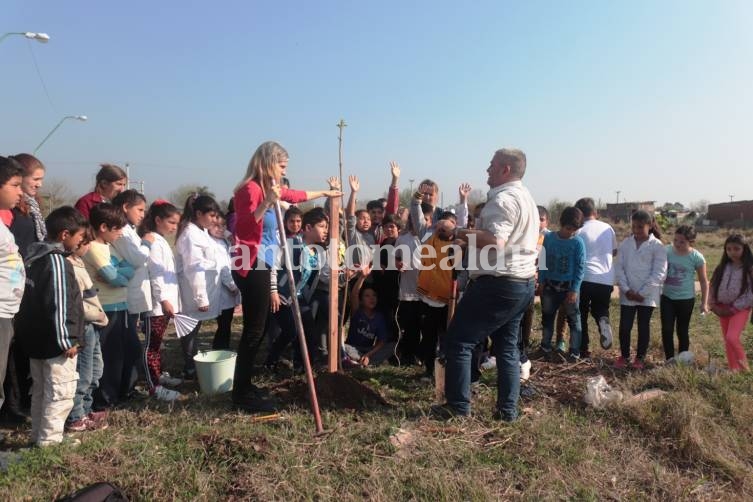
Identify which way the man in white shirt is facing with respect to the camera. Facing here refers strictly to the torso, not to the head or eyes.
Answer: to the viewer's left

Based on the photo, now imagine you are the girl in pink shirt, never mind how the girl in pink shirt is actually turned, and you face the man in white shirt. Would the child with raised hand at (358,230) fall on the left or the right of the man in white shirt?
right

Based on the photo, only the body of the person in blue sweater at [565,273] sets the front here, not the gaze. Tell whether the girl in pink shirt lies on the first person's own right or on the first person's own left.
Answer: on the first person's own left

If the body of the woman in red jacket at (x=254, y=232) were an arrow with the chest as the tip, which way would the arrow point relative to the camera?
to the viewer's right

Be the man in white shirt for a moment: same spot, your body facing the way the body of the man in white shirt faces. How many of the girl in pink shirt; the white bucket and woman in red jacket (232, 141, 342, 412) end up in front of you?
2

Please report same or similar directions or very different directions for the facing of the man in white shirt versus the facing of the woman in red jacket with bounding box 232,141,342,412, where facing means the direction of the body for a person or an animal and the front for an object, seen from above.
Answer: very different directions

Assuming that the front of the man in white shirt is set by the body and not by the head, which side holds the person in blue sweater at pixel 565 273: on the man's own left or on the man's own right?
on the man's own right

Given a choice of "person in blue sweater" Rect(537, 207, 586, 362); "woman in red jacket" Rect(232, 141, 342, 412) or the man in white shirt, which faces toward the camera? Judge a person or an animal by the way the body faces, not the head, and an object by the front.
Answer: the person in blue sweater

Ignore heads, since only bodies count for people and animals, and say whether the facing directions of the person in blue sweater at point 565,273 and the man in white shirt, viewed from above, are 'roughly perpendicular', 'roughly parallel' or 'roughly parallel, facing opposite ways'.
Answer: roughly perpendicular

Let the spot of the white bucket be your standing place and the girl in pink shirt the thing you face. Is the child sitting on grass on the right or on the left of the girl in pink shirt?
left

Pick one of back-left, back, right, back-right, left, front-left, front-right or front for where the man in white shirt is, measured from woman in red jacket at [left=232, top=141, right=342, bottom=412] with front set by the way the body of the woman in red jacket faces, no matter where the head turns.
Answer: front

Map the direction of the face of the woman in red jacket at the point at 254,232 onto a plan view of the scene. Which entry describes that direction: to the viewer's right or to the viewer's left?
to the viewer's right

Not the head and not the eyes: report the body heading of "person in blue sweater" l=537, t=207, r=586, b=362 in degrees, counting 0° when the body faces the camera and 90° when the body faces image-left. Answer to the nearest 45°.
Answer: approximately 0°

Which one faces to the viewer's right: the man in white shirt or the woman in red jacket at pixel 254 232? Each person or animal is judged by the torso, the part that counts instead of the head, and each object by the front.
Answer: the woman in red jacket

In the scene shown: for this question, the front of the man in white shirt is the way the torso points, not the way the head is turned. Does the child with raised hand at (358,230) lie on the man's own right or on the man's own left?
on the man's own right
